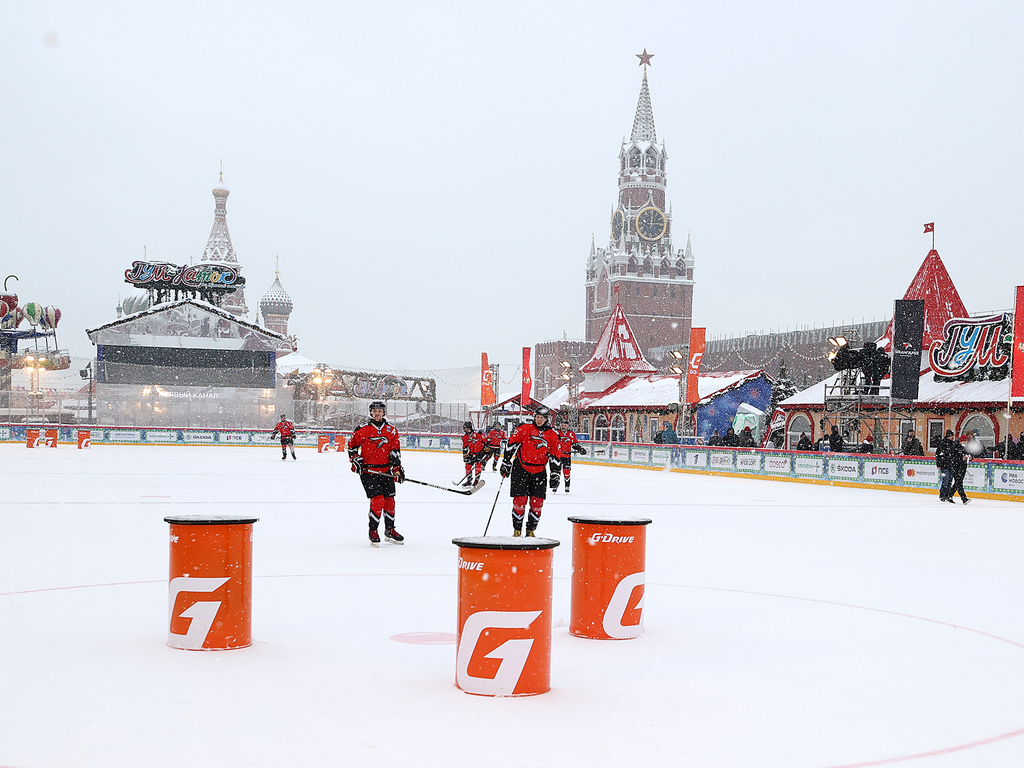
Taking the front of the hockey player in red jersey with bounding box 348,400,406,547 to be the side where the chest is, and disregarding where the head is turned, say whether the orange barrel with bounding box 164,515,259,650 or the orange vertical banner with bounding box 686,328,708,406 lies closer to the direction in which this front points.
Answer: the orange barrel

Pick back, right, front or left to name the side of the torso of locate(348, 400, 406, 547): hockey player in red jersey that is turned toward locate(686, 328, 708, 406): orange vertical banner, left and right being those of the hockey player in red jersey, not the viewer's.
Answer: back

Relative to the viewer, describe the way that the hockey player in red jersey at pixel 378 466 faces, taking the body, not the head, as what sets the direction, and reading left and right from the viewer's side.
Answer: facing the viewer

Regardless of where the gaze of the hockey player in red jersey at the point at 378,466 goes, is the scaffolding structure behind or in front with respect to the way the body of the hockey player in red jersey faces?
behind

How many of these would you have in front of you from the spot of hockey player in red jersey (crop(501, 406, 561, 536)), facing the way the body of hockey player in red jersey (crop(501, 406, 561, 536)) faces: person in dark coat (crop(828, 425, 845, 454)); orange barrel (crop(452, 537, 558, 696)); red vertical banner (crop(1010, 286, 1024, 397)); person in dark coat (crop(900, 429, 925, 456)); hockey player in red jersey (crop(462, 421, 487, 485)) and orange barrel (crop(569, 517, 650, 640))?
2

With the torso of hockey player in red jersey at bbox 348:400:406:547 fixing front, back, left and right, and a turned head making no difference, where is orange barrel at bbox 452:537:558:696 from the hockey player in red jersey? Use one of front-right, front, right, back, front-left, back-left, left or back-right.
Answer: front

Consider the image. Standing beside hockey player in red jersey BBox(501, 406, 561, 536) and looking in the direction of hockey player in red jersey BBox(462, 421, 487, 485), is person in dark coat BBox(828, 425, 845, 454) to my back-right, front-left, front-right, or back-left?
front-right

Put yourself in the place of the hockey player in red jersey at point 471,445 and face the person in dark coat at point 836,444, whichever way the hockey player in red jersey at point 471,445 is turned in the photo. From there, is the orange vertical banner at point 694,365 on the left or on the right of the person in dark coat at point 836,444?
left

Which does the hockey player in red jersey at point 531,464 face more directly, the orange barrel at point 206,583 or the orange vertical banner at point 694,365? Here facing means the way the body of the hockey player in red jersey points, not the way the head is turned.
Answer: the orange barrel

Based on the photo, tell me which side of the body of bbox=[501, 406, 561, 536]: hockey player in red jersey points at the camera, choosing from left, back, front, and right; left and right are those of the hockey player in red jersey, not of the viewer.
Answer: front

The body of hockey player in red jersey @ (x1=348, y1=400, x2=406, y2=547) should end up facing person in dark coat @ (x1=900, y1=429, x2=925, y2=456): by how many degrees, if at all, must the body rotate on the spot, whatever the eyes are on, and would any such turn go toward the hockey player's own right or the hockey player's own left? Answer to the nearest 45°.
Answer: approximately 135° to the hockey player's own left

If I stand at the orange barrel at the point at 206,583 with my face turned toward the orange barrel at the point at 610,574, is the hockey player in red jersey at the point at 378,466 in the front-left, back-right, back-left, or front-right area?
front-left

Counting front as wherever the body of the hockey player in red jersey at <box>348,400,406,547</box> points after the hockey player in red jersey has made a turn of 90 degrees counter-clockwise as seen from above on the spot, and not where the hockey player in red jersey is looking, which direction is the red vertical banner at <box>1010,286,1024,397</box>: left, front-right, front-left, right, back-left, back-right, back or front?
front-left

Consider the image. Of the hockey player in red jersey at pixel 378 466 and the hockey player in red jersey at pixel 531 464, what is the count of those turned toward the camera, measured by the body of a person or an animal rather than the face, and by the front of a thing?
2

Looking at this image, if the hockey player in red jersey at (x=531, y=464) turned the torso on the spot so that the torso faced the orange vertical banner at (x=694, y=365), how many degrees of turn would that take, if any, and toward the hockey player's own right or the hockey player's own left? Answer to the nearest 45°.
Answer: approximately 180°
